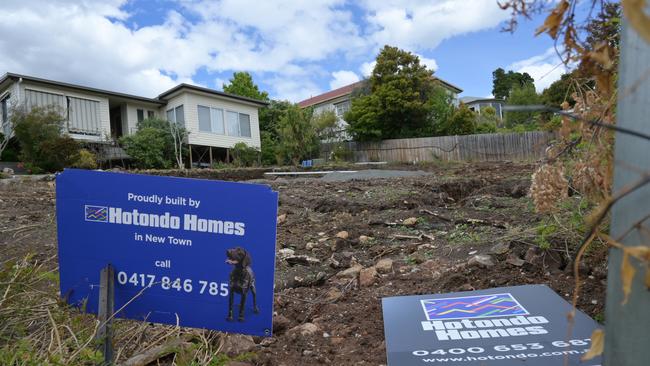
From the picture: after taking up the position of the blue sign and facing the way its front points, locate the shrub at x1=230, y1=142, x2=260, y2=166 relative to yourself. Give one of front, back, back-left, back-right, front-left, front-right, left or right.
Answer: back

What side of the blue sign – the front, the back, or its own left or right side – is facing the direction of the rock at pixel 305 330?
left

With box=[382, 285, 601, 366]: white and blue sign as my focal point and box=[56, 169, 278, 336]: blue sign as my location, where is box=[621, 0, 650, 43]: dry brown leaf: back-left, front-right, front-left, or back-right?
front-right

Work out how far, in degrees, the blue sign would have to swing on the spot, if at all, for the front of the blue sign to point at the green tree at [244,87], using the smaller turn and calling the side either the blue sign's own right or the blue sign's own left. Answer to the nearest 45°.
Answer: approximately 180°

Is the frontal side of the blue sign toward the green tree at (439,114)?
no

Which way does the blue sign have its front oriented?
toward the camera

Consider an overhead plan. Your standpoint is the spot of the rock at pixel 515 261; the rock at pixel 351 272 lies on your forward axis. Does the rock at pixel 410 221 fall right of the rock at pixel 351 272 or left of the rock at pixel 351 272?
right

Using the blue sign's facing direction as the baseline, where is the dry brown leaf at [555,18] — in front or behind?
in front

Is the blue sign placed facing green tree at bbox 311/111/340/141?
no

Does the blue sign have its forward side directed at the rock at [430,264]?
no

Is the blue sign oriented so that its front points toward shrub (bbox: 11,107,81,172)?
no

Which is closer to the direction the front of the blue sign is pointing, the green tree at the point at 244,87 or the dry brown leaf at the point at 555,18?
the dry brown leaf

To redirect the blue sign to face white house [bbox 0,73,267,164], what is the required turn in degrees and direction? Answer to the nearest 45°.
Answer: approximately 180°

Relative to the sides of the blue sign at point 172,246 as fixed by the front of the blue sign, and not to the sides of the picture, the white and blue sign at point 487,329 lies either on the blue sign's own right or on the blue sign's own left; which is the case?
on the blue sign's own left

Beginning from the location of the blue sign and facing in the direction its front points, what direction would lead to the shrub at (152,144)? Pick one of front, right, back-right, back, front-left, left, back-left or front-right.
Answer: back

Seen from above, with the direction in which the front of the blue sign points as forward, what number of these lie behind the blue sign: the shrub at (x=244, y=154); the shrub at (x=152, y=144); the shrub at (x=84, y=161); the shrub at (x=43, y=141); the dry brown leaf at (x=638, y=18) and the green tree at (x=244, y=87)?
5
